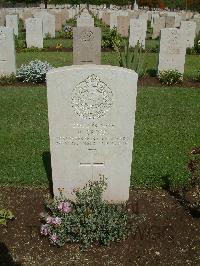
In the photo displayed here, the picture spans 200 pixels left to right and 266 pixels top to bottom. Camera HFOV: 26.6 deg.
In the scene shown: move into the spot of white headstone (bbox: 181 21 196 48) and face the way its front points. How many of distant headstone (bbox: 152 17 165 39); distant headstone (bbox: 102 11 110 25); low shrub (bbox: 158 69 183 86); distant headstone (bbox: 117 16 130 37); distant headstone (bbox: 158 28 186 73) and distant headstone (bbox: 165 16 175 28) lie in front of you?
2

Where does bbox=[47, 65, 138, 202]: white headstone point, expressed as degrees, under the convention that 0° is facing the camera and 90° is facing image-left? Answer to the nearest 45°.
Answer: approximately 0°

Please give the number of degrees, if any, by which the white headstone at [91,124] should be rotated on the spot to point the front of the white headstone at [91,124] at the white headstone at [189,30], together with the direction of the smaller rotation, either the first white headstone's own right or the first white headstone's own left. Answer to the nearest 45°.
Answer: approximately 180°

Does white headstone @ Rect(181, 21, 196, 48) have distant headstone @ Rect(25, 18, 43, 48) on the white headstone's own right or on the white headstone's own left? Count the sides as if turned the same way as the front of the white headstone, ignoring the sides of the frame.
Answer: on the white headstone's own right

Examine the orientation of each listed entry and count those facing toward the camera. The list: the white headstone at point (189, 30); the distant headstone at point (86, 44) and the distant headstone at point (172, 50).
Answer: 3

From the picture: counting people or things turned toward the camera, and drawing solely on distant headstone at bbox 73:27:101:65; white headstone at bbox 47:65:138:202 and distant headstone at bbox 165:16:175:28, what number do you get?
3

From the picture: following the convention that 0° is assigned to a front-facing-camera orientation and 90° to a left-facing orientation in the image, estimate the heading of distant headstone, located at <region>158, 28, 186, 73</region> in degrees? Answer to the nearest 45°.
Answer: approximately 0°

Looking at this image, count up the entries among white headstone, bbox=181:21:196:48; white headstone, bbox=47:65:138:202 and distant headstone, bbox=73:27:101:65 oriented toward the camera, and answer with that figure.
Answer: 3

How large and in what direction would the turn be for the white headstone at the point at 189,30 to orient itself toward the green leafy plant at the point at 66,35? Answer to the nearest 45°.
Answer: approximately 90° to its right

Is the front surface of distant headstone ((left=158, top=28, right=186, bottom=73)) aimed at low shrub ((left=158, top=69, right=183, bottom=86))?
yes
